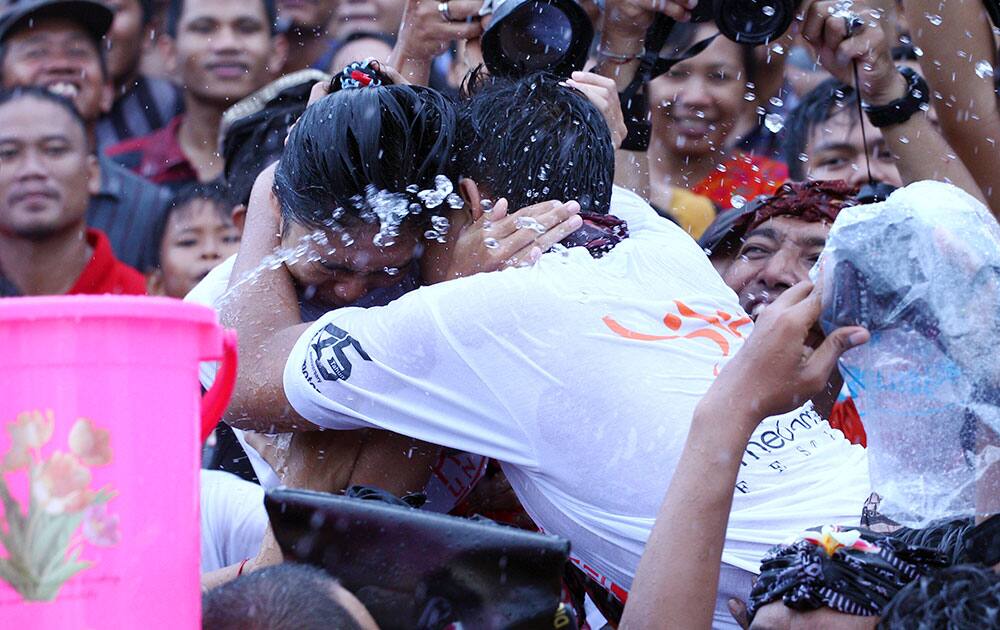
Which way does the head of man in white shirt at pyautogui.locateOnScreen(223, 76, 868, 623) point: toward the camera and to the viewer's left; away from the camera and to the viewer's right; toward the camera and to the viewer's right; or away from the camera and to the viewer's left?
away from the camera and to the viewer's left

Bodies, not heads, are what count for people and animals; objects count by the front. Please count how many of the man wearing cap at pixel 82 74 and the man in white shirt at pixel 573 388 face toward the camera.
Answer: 1

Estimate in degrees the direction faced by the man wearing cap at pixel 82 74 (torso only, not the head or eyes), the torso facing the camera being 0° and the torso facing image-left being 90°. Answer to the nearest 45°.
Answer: approximately 0°

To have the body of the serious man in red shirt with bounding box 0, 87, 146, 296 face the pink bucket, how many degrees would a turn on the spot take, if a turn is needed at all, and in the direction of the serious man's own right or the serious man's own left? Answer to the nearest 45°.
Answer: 0° — they already face it

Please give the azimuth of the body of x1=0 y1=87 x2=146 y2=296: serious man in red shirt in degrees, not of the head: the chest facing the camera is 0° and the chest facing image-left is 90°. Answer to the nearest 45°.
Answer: approximately 0°

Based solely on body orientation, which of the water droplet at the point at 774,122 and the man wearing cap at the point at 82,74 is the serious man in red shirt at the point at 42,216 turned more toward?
the water droplet

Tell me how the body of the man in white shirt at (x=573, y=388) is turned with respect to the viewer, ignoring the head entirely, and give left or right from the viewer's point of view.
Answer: facing away from the viewer and to the left of the viewer

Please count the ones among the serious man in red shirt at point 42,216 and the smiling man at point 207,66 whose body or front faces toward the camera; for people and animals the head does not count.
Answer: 2

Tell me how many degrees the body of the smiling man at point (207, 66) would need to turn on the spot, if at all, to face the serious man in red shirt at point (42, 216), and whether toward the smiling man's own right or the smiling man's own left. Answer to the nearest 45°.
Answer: approximately 45° to the smiling man's own right
